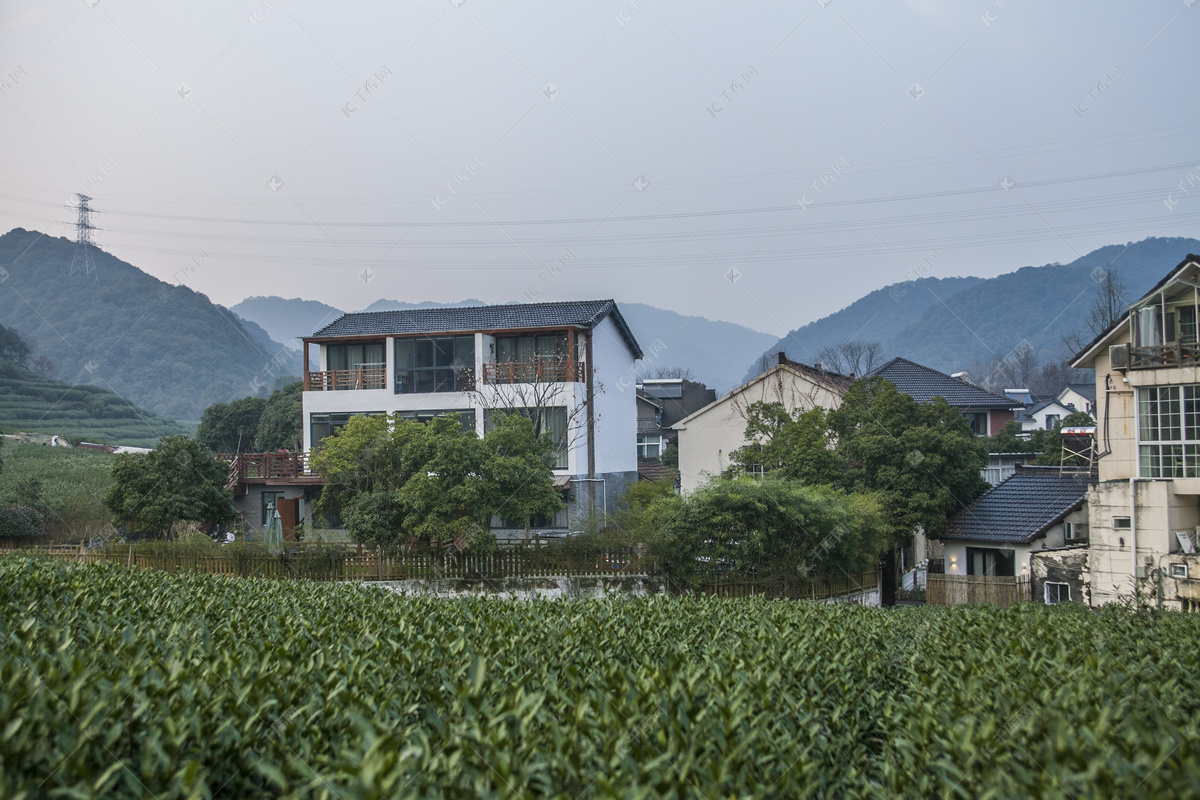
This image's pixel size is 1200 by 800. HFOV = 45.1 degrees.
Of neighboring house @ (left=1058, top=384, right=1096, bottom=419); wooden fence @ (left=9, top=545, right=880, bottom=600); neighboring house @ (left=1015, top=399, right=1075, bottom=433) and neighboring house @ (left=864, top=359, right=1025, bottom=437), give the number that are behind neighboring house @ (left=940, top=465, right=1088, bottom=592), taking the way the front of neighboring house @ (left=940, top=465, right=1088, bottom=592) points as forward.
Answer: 3

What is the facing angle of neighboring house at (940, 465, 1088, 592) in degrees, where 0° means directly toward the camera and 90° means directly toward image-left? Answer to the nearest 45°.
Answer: approximately 0°

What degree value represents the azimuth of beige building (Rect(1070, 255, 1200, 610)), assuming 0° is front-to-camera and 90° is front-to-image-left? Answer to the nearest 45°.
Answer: approximately 0°

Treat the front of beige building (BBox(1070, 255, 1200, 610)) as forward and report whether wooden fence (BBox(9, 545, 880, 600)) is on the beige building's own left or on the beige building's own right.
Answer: on the beige building's own right

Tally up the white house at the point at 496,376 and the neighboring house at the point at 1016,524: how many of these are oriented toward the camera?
2

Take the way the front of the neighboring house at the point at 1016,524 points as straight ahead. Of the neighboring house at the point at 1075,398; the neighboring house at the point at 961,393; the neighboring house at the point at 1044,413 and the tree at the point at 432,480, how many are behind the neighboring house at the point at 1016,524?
3

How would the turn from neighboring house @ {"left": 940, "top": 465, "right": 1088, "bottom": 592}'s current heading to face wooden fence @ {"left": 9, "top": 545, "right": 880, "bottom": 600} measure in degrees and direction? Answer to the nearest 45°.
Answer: approximately 45° to its right
